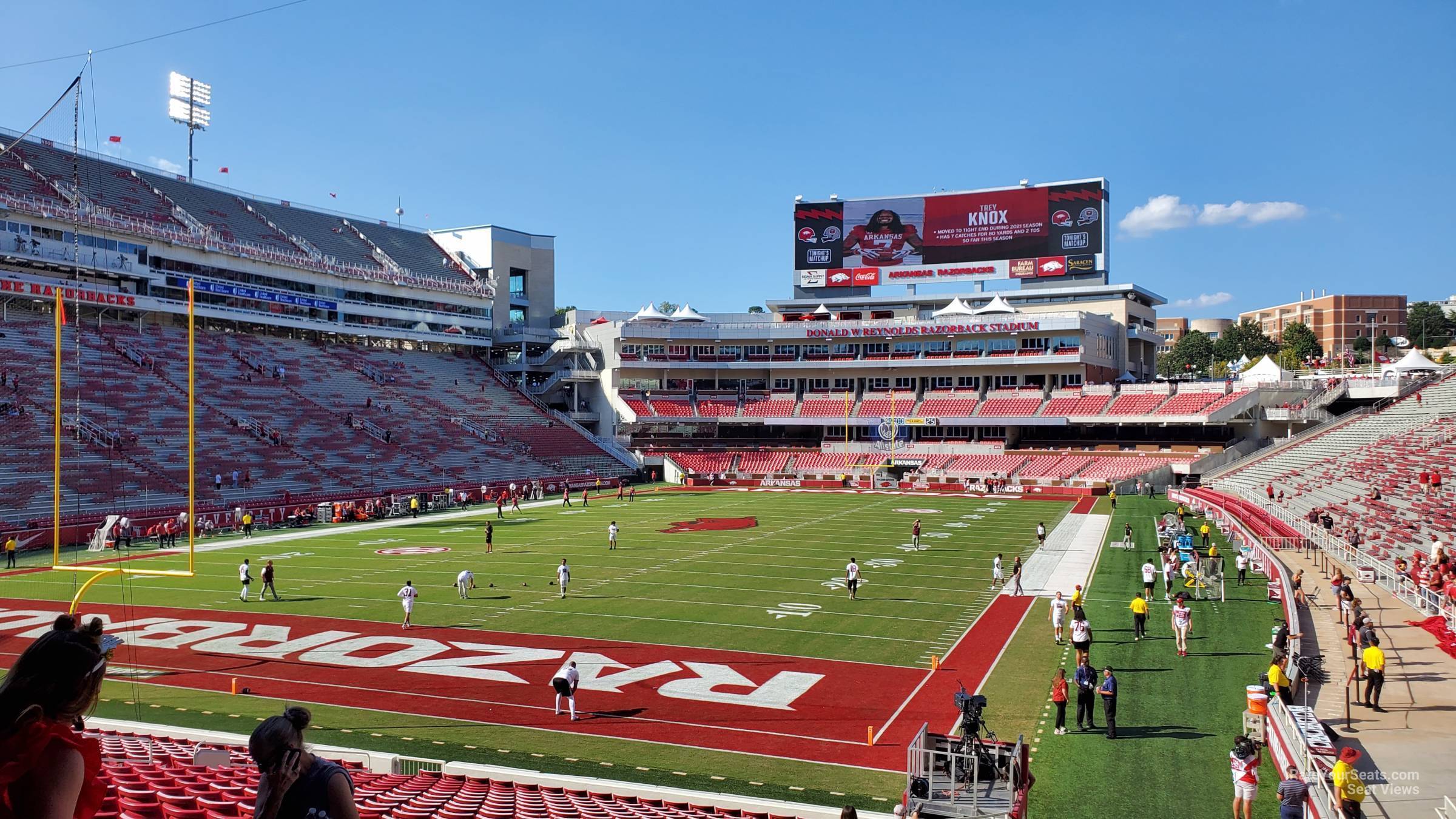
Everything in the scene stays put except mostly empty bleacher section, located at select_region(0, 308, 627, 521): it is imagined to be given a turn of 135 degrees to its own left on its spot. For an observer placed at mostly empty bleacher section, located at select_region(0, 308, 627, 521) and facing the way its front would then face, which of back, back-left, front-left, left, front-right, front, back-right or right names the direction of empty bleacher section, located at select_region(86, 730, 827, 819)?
back

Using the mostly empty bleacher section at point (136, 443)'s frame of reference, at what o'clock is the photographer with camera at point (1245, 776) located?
The photographer with camera is roughly at 1 o'clock from the mostly empty bleacher section.

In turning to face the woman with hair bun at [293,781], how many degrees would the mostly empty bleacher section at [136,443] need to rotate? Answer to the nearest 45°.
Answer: approximately 45° to its right

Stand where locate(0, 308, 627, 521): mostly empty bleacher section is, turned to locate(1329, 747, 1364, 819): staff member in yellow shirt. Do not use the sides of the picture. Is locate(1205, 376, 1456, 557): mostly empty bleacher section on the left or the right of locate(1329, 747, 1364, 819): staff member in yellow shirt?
left

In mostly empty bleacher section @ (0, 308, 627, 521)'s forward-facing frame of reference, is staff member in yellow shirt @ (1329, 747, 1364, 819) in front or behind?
in front

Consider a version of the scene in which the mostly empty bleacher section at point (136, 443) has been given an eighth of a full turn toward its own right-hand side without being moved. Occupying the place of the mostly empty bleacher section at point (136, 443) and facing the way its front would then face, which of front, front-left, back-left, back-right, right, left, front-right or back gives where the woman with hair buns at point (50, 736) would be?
front

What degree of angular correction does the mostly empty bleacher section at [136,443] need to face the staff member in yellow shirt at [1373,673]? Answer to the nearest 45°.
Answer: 0° — it already faces them

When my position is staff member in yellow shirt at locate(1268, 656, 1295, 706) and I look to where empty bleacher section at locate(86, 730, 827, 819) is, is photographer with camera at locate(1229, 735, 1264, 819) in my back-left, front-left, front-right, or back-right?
front-left

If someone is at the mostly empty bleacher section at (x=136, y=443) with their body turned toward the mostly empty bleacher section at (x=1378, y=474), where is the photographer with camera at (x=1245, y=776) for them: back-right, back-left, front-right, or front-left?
front-right

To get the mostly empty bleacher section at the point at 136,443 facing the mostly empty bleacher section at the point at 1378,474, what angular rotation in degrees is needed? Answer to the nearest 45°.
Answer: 0° — it already faces it

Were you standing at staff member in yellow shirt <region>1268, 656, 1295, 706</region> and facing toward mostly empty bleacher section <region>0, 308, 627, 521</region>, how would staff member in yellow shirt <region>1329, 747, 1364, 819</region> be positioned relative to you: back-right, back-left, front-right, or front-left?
back-left

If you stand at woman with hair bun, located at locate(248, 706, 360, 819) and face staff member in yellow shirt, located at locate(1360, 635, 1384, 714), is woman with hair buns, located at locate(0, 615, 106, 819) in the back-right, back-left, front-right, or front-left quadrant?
back-right

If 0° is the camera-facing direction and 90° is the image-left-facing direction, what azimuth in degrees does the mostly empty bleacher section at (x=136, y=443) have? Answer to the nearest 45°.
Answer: approximately 315°

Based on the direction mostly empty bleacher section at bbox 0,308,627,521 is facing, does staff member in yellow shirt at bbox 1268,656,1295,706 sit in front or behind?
in front
